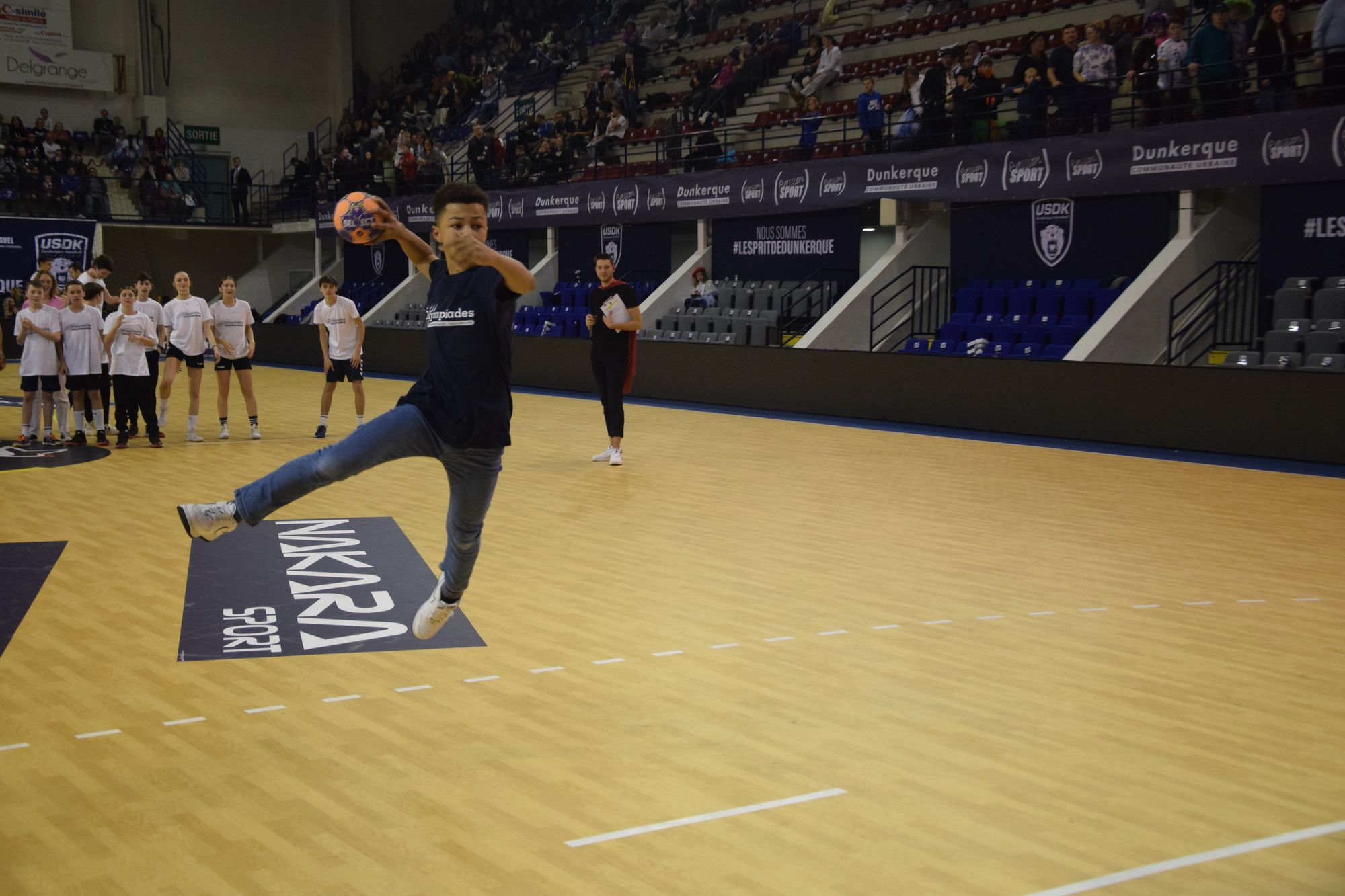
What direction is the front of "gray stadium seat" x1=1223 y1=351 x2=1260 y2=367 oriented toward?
toward the camera

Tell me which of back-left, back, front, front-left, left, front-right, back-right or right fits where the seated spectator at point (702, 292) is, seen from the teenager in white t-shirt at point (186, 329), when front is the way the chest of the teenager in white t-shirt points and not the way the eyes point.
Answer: back-left

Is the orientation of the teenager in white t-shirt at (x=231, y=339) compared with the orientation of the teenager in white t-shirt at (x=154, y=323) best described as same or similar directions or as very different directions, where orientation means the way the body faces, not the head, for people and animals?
same or similar directions

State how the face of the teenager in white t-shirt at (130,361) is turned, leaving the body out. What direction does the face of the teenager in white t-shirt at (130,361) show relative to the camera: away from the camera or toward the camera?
toward the camera

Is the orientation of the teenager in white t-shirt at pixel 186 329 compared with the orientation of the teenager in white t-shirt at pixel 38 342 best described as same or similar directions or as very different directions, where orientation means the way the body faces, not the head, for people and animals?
same or similar directions

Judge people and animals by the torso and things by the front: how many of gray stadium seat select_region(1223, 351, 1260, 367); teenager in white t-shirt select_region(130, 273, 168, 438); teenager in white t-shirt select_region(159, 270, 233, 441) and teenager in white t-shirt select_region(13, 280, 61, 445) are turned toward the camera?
4

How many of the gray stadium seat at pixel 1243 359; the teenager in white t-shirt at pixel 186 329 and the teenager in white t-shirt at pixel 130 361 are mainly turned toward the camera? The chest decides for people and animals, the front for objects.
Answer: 3

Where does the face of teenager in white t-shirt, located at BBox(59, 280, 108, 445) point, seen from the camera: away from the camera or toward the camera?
toward the camera

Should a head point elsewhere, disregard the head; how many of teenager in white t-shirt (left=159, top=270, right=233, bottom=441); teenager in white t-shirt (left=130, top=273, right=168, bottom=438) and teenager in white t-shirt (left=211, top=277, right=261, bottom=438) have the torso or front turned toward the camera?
3

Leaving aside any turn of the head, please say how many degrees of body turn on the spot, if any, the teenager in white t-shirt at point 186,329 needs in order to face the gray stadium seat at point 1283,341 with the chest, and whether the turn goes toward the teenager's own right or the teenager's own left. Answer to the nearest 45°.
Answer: approximately 90° to the teenager's own left

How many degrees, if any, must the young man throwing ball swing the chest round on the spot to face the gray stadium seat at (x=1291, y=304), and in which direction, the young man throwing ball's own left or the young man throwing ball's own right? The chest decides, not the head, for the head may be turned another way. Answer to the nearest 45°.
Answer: approximately 180°

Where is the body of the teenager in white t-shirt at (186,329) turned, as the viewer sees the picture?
toward the camera

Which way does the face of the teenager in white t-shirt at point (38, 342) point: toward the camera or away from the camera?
toward the camera
